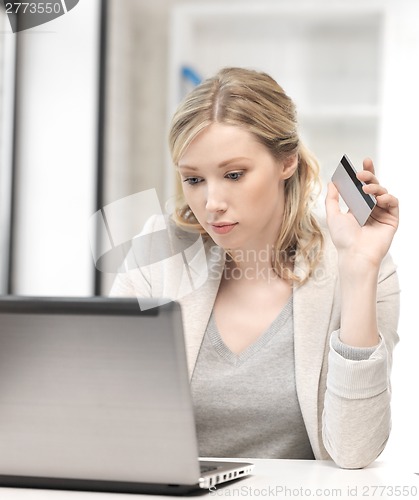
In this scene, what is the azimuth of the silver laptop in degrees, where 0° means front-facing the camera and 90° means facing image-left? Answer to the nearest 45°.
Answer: approximately 225°

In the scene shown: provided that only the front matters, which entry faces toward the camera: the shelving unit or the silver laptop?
the shelving unit

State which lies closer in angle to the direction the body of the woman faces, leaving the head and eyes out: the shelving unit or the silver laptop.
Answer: the silver laptop

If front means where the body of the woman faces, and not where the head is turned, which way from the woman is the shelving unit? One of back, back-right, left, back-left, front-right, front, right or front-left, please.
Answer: back-right

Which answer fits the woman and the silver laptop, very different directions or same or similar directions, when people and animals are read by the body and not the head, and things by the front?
very different directions

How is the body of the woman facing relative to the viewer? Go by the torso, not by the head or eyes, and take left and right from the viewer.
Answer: facing the viewer and to the left of the viewer

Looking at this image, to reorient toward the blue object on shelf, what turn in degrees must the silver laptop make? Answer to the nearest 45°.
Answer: approximately 45° to its left

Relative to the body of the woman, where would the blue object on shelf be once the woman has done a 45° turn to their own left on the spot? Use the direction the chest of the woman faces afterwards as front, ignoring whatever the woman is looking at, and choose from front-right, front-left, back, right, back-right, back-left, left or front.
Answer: back

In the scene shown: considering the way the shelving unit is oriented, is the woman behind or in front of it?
in front

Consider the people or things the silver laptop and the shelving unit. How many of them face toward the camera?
1

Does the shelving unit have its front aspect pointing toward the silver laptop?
yes

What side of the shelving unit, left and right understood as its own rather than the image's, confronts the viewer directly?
front

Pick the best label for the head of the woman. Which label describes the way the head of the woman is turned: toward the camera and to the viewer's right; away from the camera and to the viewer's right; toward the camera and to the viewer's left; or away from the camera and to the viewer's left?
toward the camera and to the viewer's left
